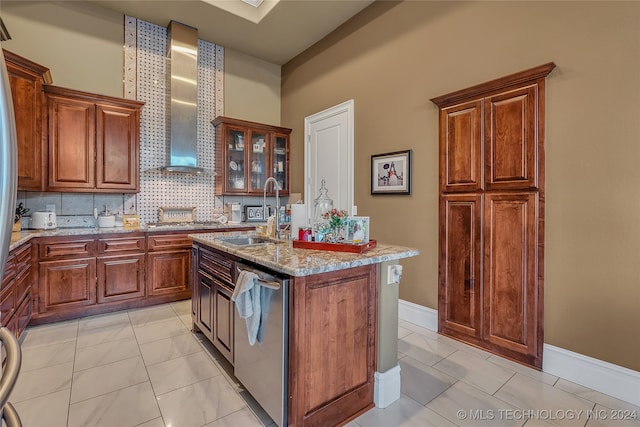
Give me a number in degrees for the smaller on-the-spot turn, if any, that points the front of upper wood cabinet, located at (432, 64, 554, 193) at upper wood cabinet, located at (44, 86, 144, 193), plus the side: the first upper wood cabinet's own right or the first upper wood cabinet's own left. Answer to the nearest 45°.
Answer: approximately 45° to the first upper wood cabinet's own right

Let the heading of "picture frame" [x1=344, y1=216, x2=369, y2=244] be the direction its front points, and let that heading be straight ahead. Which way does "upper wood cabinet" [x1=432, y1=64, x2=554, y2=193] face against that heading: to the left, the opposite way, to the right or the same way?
to the right

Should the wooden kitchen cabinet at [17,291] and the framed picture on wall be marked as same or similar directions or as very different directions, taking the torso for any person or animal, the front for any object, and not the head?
very different directions

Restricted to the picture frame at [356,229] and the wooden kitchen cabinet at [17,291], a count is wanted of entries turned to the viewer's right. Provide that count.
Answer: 1

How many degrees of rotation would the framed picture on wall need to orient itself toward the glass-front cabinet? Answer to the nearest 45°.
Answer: approximately 45° to its right

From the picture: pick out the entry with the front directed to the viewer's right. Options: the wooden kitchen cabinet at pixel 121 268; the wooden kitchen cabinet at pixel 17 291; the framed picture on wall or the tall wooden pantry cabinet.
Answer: the wooden kitchen cabinet at pixel 17 291

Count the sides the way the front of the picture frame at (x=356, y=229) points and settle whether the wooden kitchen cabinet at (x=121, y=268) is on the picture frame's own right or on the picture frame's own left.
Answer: on the picture frame's own right

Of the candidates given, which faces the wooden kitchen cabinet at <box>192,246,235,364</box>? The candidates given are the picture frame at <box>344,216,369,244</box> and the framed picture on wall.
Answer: the framed picture on wall

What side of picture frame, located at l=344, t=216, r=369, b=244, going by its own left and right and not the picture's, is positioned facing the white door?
back
